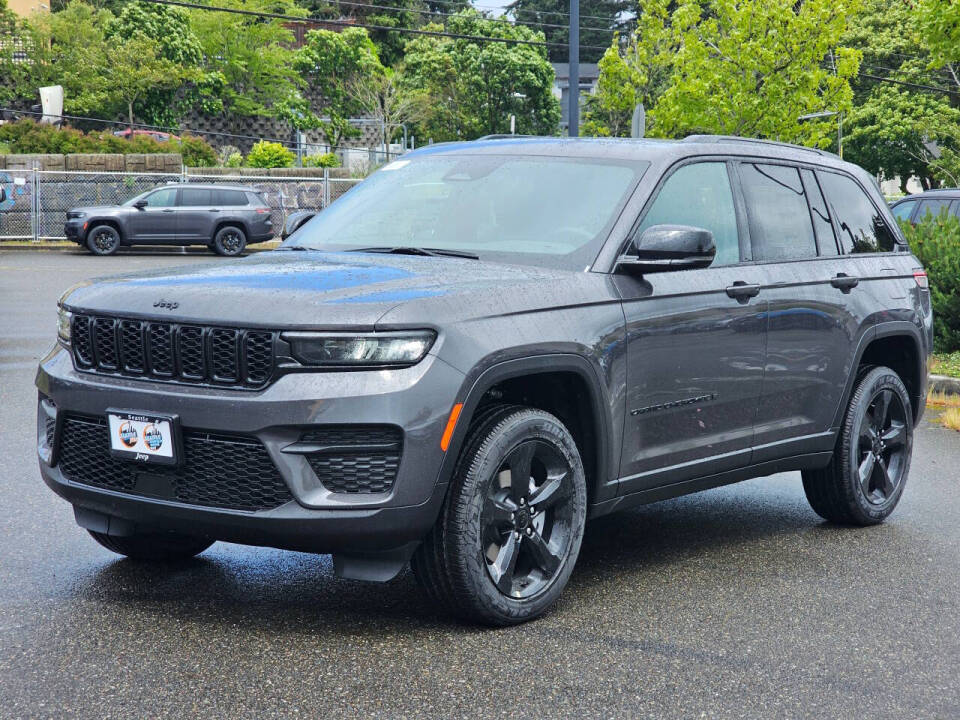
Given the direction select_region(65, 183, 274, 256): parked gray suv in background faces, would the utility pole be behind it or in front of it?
behind

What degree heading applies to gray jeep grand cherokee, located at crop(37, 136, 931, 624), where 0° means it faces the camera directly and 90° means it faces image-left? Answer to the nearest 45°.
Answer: approximately 45°

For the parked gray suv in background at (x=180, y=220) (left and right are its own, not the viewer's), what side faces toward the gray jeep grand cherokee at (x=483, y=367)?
left

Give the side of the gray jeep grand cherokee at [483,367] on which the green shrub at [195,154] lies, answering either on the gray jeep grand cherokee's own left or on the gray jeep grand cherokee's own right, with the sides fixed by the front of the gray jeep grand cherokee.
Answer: on the gray jeep grand cherokee's own right

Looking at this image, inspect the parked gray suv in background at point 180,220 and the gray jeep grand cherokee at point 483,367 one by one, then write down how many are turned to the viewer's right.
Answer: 0

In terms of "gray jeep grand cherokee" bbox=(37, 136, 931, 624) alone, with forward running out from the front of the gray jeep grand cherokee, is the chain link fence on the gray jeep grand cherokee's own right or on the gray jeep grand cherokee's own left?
on the gray jeep grand cherokee's own right

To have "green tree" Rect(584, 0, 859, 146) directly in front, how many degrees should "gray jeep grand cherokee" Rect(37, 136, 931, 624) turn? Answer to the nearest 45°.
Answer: approximately 135° to its right

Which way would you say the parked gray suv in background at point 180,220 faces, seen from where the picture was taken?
facing to the left of the viewer

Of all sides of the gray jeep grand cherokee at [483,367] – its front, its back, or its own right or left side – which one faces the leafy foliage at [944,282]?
back
